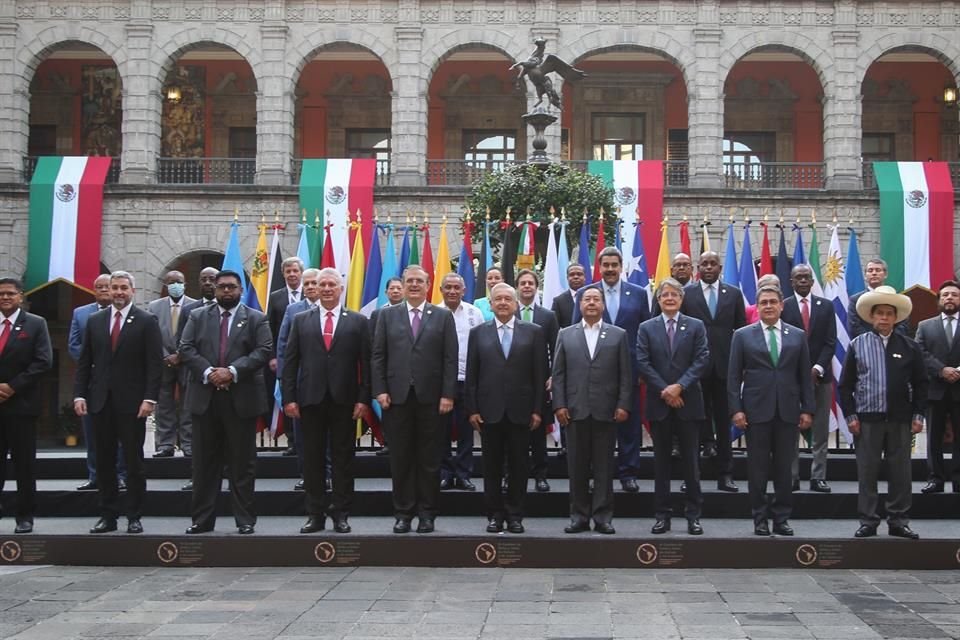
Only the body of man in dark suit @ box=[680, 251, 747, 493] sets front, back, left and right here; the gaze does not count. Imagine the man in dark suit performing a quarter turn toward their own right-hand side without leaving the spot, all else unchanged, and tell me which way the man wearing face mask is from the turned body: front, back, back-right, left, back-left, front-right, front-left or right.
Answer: front

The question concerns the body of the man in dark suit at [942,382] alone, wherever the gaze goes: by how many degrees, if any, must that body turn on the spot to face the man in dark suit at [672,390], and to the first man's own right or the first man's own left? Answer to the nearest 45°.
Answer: approximately 45° to the first man's own right

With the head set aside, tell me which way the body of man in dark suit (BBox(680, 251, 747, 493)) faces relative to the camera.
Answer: toward the camera

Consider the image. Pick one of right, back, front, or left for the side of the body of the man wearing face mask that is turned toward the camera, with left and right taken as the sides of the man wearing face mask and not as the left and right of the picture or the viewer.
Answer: front

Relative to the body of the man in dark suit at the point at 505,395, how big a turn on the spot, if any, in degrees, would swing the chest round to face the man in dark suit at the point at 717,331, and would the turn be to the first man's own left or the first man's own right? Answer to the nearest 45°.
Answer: approximately 135° to the first man's own left

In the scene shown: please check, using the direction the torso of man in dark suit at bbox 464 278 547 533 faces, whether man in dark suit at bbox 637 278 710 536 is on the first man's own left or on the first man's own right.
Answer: on the first man's own left

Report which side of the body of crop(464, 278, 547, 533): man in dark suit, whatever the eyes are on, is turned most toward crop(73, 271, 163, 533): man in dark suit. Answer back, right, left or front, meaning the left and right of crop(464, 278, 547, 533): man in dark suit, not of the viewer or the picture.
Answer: right

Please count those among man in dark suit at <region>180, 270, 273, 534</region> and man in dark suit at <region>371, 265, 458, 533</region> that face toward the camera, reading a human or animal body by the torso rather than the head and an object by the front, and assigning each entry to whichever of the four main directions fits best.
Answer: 2

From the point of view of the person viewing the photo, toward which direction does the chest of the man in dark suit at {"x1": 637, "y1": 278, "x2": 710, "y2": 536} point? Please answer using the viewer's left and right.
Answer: facing the viewer

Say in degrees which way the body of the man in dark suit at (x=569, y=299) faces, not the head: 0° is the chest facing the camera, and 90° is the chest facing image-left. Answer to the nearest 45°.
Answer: approximately 0°

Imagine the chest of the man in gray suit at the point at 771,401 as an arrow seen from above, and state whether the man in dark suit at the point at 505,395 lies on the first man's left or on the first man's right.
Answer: on the first man's right
